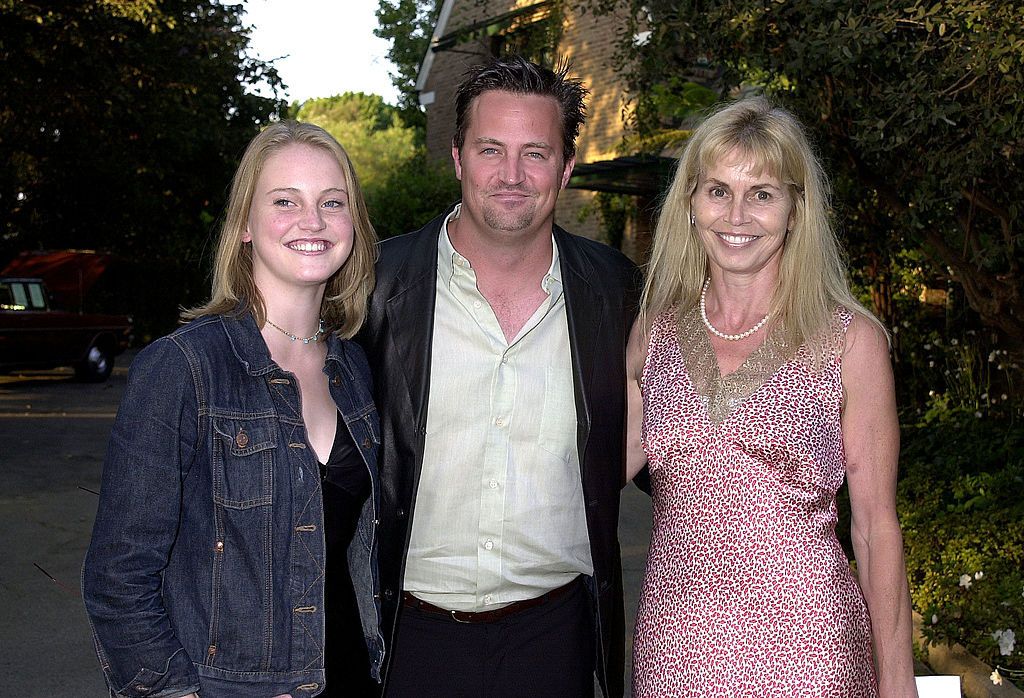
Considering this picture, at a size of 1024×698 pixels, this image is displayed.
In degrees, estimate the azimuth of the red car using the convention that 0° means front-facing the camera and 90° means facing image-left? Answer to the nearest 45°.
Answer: approximately 270°

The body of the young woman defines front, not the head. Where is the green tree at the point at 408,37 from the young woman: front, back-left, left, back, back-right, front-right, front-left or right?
back-left

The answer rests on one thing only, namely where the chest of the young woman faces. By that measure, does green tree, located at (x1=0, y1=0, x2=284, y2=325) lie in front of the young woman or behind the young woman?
behind

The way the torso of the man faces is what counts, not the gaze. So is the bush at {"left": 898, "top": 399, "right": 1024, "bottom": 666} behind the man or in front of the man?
behind

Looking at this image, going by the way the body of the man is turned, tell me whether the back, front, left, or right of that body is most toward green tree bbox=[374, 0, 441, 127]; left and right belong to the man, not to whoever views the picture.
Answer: back

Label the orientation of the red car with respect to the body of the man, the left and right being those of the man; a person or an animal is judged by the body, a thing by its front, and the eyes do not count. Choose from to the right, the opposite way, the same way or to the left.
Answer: to the left

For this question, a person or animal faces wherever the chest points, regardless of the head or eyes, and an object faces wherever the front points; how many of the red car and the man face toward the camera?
1
